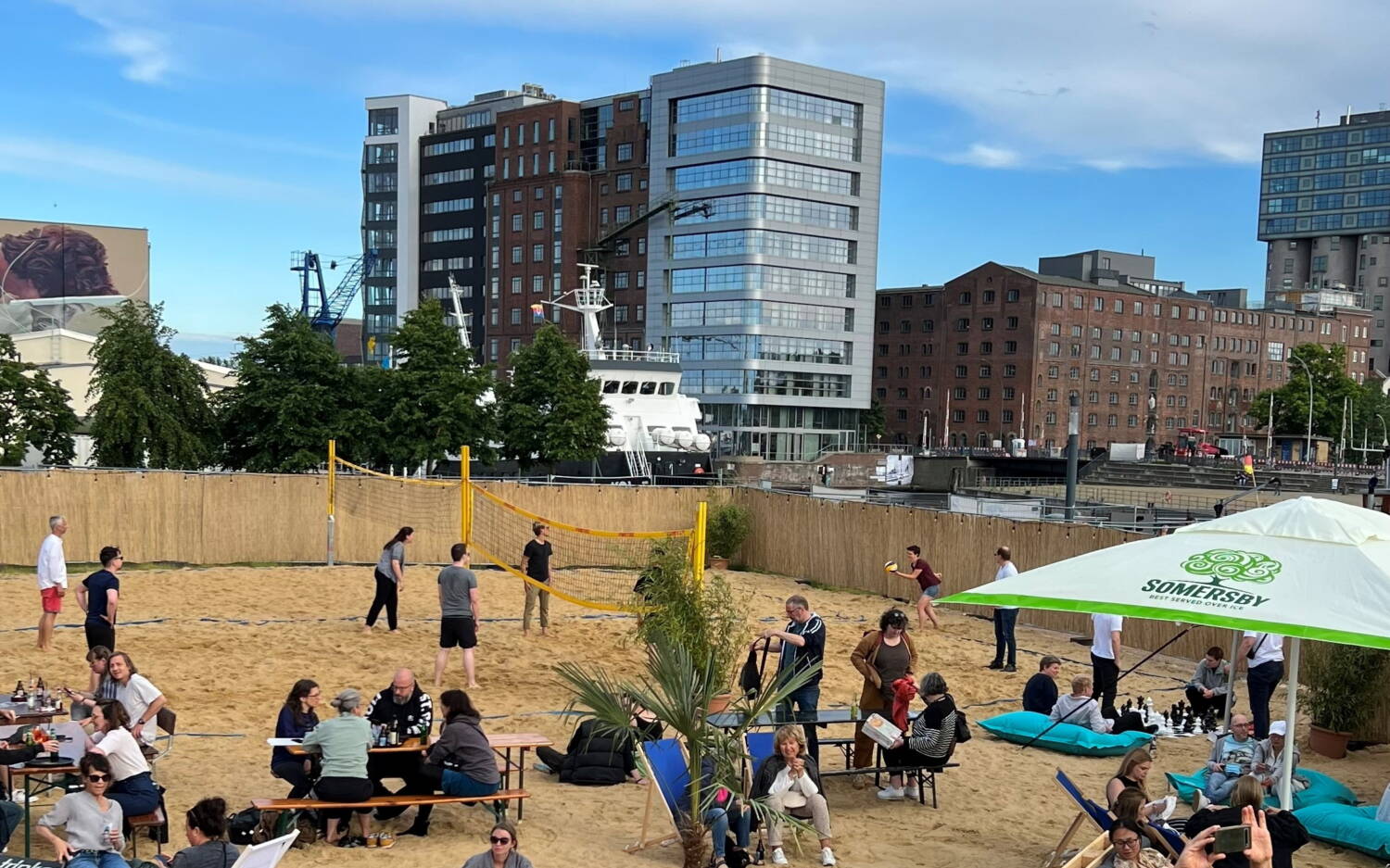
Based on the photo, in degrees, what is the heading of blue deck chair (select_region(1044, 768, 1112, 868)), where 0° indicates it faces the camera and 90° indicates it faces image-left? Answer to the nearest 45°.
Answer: approximately 270°

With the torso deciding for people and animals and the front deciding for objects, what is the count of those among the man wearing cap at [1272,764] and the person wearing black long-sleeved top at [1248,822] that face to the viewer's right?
0

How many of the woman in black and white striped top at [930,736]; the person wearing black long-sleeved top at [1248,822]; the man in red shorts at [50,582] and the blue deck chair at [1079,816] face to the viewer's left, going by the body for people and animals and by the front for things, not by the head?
1

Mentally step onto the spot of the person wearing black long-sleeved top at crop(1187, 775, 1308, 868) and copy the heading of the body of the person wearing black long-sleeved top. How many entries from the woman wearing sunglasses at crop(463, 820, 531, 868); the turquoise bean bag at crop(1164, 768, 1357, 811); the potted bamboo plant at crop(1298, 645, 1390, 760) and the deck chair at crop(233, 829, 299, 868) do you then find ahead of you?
2

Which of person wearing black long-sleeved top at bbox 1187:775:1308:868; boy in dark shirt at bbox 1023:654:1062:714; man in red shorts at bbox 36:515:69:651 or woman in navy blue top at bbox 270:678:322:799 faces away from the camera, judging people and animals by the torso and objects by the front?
the person wearing black long-sleeved top

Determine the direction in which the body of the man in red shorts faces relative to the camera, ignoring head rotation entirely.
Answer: to the viewer's right

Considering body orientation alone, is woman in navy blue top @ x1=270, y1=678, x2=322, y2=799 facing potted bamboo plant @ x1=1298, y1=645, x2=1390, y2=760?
yes

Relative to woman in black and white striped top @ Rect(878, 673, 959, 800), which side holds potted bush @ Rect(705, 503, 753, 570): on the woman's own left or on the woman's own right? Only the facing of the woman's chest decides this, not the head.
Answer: on the woman's own right

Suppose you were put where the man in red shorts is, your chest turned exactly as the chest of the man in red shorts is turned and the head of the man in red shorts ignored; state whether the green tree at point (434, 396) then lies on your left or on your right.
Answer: on your left

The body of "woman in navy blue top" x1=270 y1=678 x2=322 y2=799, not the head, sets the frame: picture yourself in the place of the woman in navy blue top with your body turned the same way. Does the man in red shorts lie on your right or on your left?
on your left

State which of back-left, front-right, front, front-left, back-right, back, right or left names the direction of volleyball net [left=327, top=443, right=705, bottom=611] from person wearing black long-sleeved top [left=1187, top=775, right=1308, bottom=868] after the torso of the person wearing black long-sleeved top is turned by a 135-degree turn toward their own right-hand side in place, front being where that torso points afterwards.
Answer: back
